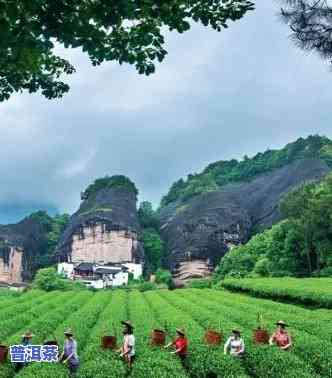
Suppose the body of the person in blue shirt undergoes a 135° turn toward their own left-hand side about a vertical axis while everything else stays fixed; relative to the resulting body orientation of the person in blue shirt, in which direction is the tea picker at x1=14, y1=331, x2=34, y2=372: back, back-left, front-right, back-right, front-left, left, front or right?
back

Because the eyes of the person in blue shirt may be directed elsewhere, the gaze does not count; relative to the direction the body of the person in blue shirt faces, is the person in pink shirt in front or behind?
behind
